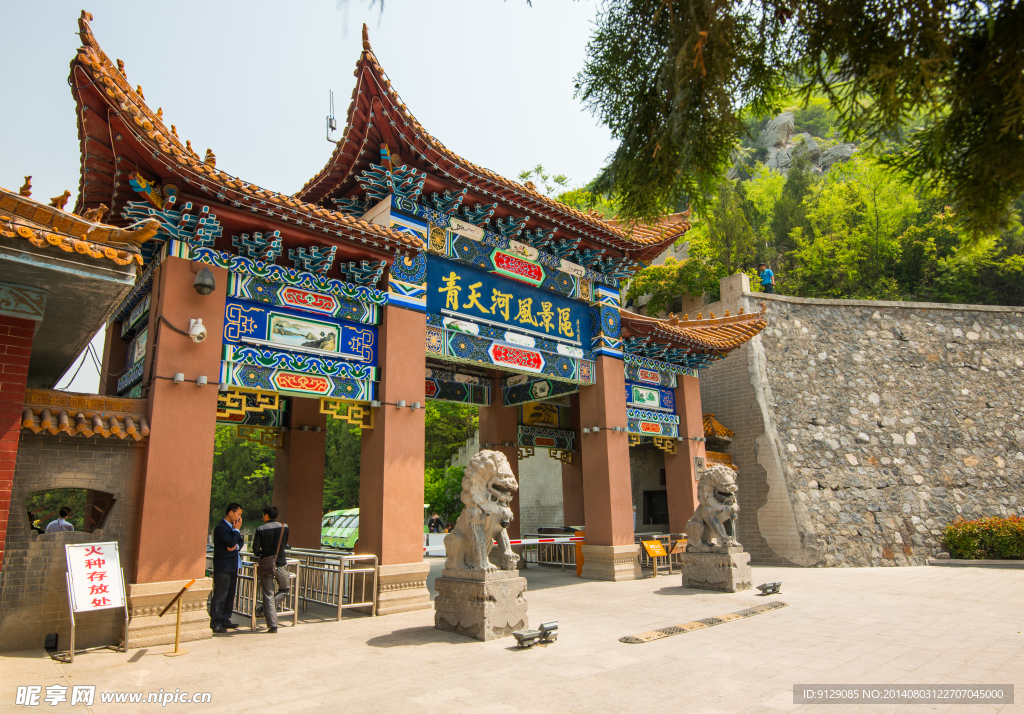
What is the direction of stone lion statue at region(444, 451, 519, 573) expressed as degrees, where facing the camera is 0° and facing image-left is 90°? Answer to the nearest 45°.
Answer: approximately 315°

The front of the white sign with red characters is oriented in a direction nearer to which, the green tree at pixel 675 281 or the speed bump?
the speed bump

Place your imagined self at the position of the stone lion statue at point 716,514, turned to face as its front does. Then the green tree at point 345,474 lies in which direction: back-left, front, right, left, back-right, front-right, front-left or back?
back

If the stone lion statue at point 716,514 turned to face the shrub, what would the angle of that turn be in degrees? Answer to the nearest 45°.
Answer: approximately 90° to its left

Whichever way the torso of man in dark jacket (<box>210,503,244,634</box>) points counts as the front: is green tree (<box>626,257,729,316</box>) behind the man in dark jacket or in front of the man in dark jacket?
in front

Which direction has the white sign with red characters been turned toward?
toward the camera
